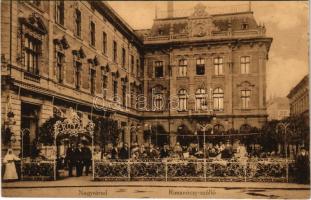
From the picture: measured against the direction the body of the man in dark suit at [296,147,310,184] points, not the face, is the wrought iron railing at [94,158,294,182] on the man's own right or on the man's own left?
on the man's own right

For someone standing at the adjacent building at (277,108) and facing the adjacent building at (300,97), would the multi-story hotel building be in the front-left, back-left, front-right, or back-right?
front-right

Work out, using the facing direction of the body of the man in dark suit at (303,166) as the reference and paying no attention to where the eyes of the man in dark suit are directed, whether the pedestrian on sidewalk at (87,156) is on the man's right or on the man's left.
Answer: on the man's right

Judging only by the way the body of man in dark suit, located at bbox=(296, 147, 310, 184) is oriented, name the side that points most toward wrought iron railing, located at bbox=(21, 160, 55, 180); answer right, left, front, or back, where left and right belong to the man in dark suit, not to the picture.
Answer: right

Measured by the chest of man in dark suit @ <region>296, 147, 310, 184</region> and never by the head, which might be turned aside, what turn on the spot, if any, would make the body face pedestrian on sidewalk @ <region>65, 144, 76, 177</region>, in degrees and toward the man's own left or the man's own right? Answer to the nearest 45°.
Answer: approximately 90° to the man's own right

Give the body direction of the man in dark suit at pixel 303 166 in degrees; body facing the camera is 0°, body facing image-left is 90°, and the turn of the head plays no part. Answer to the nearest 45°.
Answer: approximately 0°

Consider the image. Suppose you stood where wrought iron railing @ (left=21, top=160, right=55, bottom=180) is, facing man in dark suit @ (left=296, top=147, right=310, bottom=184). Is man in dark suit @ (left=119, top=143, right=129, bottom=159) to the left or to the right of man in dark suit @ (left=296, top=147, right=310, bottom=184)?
left
